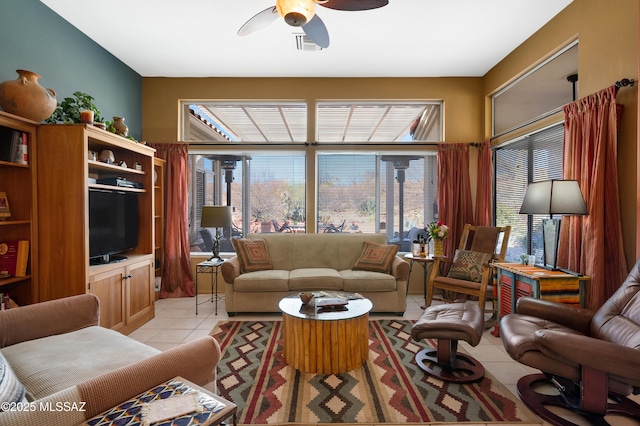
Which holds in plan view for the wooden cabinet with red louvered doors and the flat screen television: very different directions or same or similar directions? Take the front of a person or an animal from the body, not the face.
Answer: very different directions

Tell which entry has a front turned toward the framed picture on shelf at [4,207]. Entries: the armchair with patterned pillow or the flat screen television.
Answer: the armchair with patterned pillow

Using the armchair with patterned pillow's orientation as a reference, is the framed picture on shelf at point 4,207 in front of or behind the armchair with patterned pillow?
in front

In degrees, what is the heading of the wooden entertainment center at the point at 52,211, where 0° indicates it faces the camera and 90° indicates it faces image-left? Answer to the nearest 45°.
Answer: approximately 315°

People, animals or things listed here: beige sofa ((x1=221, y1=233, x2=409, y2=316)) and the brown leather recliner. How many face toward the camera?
1

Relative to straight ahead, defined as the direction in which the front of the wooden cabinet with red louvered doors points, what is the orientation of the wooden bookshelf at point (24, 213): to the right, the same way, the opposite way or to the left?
the opposite way

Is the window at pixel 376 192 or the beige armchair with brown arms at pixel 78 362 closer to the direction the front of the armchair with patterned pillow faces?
the beige armchair with brown arms

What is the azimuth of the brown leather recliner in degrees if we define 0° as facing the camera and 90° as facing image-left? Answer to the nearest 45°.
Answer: approximately 90°

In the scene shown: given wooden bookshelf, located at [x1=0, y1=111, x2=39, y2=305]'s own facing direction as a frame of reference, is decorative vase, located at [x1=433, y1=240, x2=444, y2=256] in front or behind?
in front

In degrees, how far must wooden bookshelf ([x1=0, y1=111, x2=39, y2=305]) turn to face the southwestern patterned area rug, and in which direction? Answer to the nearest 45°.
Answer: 0° — it already faces it

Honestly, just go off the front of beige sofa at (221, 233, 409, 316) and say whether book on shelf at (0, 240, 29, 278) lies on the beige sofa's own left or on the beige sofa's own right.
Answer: on the beige sofa's own right

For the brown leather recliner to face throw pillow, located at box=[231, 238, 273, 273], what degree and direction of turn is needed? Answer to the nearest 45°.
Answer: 0° — it already faces it

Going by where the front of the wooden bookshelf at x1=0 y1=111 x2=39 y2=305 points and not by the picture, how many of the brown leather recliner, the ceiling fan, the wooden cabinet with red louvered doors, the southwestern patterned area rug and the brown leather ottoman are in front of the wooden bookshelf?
5

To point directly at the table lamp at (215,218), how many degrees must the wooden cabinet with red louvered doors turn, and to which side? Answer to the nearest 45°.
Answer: approximately 45° to its right

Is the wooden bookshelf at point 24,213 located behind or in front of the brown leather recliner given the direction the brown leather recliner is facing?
in front

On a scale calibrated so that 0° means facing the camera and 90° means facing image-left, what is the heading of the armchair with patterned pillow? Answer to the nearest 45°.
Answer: approximately 45°

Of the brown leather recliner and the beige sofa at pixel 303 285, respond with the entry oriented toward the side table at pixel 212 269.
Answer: the brown leather recliner
